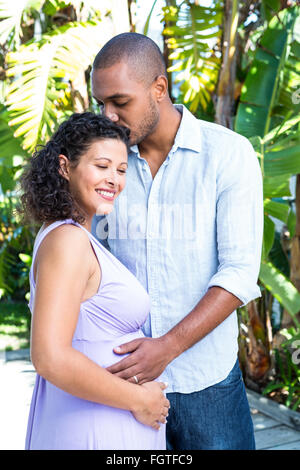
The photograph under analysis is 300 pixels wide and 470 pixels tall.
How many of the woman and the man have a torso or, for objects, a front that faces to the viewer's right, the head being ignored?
1

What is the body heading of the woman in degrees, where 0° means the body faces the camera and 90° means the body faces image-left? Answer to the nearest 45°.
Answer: approximately 270°

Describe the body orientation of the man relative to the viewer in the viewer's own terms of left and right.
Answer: facing the viewer and to the left of the viewer

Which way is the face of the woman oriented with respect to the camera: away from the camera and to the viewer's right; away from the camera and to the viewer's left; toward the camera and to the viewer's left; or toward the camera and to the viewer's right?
toward the camera and to the viewer's right
